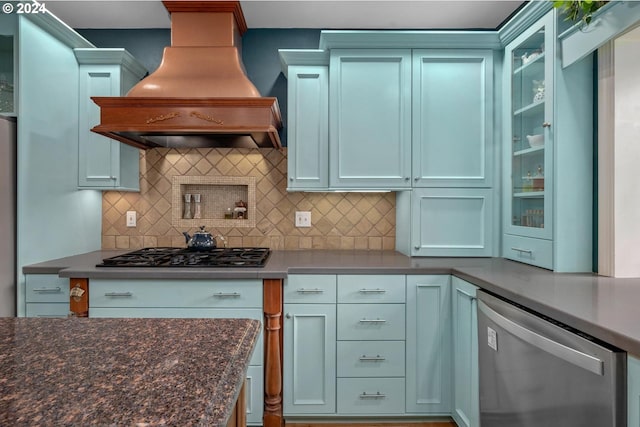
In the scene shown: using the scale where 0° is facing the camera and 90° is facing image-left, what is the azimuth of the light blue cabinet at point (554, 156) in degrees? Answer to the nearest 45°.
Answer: approximately 45°

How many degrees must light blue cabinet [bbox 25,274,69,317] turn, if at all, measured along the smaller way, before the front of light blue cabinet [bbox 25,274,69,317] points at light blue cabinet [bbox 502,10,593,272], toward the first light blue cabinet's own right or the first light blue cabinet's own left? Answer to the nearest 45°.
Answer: approximately 45° to the first light blue cabinet's own left

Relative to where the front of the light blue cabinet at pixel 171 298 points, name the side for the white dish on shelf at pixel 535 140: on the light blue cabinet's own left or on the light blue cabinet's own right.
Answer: on the light blue cabinet's own left

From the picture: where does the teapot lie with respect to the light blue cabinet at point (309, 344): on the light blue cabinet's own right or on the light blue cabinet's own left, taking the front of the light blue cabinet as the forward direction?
on the light blue cabinet's own right

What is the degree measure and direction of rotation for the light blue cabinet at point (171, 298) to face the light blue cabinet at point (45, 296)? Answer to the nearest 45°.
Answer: approximately 135° to its right
